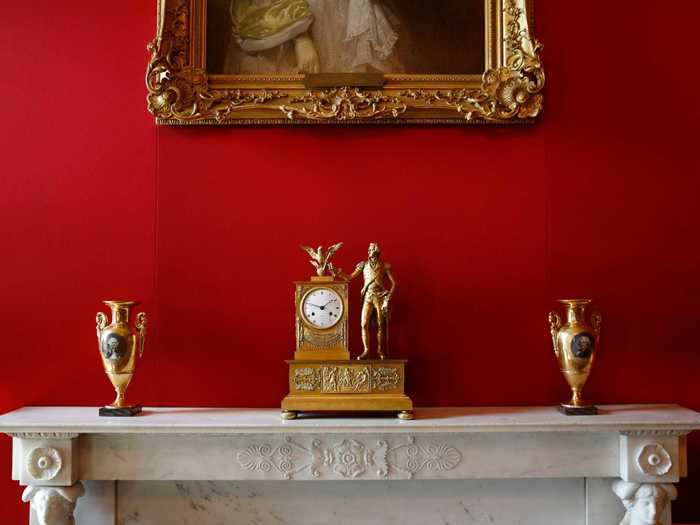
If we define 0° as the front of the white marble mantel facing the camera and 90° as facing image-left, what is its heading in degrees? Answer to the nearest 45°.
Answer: approximately 0°

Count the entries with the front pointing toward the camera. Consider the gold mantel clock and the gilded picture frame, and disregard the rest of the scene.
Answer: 2

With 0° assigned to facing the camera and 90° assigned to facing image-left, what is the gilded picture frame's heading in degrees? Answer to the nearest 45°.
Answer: approximately 0°

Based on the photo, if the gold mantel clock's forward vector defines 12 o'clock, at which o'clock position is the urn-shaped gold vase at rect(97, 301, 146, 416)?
The urn-shaped gold vase is roughly at 3 o'clock from the gold mantel clock.

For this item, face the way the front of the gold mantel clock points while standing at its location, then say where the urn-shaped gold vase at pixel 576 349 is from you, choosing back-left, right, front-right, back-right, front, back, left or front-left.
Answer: left
